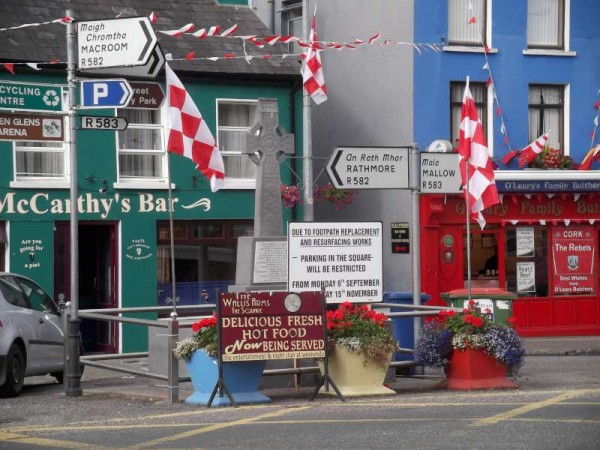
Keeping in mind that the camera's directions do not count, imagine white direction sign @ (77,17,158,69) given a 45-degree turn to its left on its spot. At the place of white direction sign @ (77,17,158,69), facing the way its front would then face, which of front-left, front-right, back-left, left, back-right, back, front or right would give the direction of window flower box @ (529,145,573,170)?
left

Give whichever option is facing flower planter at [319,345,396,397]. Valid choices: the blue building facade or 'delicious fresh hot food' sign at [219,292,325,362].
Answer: the blue building facade

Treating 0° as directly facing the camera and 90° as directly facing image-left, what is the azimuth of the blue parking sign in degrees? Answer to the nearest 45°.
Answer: approximately 0°

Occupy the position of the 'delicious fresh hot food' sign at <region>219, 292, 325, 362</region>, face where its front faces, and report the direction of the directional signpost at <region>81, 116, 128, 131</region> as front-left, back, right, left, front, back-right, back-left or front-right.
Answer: back-right

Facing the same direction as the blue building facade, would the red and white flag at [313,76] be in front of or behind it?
in front

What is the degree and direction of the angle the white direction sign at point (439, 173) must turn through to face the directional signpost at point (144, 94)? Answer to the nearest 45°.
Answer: approximately 90° to its right

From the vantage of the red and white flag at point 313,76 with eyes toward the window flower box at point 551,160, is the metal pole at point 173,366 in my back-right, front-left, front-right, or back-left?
back-right

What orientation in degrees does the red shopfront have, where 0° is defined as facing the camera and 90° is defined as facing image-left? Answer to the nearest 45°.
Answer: approximately 0°
